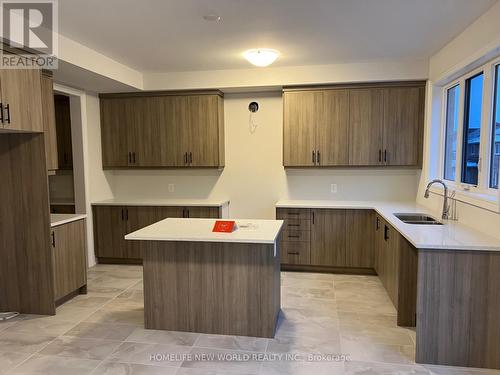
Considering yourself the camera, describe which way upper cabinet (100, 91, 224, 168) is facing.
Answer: facing the viewer

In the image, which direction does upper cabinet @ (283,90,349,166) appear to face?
toward the camera

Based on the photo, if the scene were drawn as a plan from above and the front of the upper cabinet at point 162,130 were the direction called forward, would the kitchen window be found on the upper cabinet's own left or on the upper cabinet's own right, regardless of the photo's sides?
on the upper cabinet's own left

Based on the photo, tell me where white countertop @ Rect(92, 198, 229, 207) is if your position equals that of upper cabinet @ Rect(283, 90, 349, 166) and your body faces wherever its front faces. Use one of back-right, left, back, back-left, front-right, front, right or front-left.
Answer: right

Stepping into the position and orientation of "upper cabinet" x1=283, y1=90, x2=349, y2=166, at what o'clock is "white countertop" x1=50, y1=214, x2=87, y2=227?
The white countertop is roughly at 2 o'clock from the upper cabinet.

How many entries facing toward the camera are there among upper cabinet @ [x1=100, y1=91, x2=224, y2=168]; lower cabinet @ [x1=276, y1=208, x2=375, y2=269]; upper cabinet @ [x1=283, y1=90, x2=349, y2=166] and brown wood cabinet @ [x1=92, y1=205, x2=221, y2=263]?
4

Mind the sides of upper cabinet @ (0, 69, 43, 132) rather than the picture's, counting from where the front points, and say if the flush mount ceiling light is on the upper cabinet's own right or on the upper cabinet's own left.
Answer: on the upper cabinet's own left

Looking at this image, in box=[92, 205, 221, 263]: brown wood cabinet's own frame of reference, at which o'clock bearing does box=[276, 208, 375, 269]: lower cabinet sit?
The lower cabinet is roughly at 10 o'clock from the brown wood cabinet.

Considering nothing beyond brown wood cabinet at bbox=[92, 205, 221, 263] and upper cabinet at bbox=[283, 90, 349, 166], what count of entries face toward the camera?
2

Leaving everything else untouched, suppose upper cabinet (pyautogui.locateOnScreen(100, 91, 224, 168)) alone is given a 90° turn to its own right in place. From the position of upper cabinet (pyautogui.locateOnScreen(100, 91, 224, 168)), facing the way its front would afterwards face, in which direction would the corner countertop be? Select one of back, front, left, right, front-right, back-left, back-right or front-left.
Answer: back-left

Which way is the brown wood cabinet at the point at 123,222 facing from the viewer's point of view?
toward the camera

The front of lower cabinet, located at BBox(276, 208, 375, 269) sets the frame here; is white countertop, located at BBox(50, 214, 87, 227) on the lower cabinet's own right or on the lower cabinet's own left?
on the lower cabinet's own right

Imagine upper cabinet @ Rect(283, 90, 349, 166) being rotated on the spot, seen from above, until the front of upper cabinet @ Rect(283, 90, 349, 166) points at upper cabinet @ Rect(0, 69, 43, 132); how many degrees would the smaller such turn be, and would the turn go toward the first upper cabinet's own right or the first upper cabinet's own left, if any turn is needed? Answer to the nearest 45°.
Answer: approximately 45° to the first upper cabinet's own right
